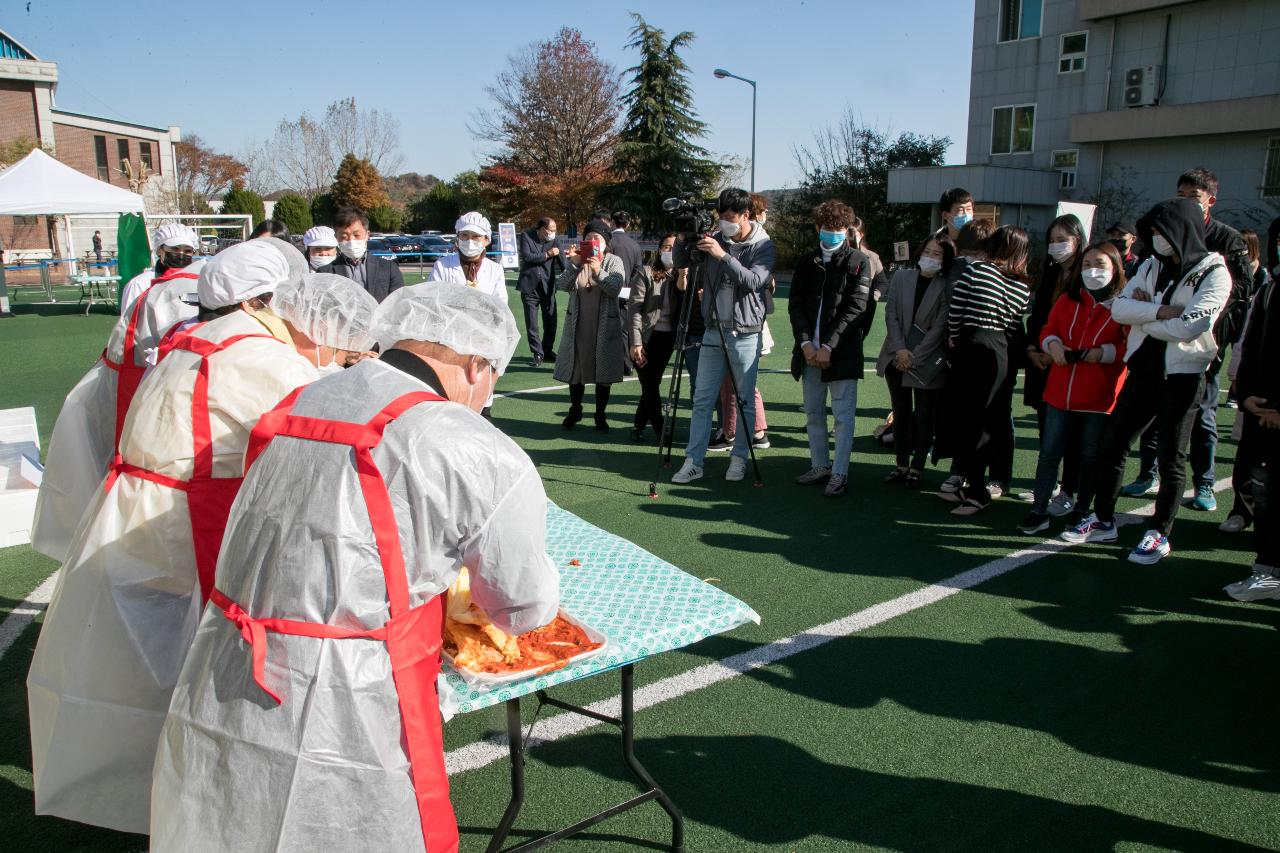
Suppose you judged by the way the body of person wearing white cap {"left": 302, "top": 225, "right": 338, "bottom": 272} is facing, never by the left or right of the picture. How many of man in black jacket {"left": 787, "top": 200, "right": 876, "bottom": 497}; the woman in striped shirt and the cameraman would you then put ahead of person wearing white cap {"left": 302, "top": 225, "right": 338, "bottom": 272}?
3

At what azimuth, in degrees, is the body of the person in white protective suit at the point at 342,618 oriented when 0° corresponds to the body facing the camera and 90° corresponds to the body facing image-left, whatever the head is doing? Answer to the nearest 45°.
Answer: approximately 225°

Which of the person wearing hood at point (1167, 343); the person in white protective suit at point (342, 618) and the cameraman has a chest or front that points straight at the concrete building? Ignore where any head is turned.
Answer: the person in white protective suit

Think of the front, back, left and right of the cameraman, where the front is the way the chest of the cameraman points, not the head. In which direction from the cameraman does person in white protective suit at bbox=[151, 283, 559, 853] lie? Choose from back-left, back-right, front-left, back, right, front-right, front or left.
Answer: front-left

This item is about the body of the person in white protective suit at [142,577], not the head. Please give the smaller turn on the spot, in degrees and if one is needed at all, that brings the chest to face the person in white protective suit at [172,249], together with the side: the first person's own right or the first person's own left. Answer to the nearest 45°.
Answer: approximately 90° to the first person's own left

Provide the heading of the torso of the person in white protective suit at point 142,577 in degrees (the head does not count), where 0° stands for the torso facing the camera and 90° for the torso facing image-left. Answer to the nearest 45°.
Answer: approximately 270°

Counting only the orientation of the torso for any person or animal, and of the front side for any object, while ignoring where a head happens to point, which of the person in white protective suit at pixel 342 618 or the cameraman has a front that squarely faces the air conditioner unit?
the person in white protective suit

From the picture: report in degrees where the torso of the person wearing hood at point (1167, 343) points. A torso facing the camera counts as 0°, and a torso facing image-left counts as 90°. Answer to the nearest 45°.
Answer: approximately 45°

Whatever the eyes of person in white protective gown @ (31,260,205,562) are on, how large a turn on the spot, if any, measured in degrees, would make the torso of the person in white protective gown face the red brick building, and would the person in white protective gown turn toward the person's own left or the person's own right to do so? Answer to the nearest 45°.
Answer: approximately 90° to the person's own left

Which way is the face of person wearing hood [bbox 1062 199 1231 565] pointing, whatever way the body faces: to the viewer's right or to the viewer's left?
to the viewer's left

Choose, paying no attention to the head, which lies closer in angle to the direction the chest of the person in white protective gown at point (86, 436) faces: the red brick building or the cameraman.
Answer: the cameraman

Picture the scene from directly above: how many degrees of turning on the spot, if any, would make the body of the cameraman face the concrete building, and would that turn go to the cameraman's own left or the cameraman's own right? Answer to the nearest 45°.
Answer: approximately 180°

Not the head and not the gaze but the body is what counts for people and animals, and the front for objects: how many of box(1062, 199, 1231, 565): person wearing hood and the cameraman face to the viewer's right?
0

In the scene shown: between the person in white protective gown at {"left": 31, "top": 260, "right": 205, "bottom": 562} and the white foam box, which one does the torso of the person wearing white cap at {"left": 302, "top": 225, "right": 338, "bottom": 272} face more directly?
the person in white protective gown

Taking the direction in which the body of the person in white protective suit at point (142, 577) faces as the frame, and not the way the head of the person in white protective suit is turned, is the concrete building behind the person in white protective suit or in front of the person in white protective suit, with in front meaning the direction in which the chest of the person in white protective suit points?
in front
